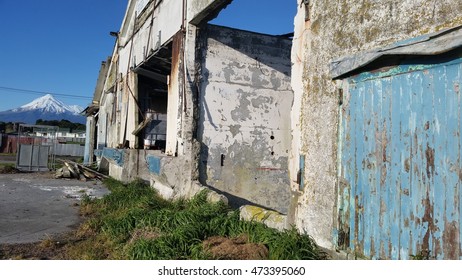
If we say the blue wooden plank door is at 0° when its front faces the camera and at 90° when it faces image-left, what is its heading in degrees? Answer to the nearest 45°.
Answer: approximately 45°
